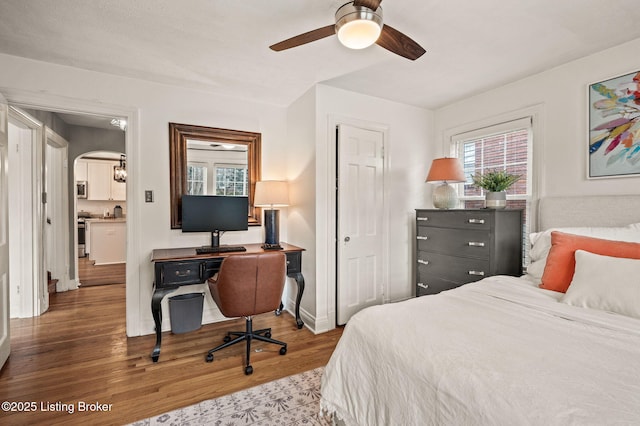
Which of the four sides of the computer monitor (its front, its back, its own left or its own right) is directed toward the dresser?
left

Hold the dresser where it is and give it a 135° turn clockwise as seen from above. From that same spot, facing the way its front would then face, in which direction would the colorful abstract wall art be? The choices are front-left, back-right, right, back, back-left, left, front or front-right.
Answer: right

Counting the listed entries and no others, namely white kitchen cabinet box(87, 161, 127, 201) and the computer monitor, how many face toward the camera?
2

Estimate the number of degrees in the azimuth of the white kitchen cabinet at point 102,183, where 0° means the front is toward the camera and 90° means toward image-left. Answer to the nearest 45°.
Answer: approximately 0°

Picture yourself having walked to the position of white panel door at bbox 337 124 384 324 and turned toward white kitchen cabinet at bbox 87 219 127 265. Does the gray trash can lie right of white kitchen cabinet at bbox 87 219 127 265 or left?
left

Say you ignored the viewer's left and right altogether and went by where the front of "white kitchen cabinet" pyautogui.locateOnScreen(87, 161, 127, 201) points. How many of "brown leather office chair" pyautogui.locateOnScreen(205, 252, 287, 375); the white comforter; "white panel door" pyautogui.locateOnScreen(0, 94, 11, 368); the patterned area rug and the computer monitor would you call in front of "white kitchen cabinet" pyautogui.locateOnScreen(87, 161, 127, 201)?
5

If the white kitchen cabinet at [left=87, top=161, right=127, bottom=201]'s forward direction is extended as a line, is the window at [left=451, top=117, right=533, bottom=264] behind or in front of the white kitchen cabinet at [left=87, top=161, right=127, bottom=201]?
in front

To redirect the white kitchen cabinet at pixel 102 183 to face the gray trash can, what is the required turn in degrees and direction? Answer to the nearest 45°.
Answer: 0° — it already faces it

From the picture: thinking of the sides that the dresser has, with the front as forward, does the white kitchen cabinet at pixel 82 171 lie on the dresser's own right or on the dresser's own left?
on the dresser's own right

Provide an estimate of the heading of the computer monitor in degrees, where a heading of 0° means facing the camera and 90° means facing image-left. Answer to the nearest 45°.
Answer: approximately 0°

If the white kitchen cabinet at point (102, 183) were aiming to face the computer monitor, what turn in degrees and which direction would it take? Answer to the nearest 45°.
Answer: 0° — it already faces it

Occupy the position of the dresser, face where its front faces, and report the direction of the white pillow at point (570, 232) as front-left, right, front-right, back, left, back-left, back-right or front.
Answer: left
